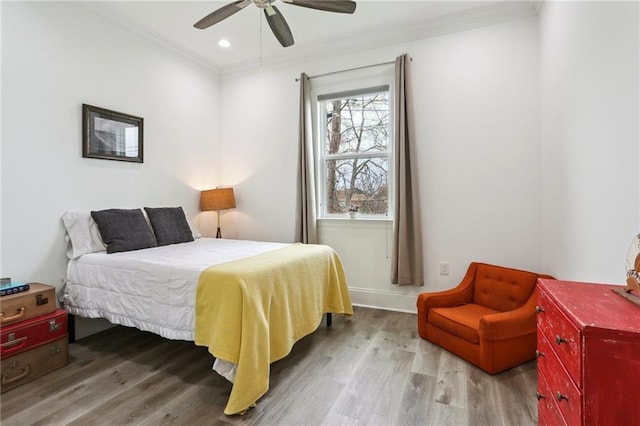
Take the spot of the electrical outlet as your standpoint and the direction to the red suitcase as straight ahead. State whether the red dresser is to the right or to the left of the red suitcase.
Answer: left

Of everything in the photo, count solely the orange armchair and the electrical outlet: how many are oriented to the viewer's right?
0

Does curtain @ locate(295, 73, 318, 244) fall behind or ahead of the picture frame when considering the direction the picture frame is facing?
ahead

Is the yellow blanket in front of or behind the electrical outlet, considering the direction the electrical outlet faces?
in front

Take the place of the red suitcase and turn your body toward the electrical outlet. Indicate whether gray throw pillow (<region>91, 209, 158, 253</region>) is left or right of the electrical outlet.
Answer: left

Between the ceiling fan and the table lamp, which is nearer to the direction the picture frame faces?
the ceiling fan

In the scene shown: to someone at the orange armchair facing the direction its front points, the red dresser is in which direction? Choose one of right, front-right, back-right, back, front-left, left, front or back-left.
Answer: front-left

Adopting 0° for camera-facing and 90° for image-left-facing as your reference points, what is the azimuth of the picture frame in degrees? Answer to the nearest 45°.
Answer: approximately 315°

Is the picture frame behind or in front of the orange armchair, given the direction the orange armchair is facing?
in front

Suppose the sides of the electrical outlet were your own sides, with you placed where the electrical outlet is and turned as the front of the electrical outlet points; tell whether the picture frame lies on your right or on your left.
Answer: on your right

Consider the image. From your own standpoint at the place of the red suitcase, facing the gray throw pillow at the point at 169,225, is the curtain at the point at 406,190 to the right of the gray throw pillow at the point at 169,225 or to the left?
right

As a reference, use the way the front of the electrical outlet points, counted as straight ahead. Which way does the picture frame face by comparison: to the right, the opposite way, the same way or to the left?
to the left
